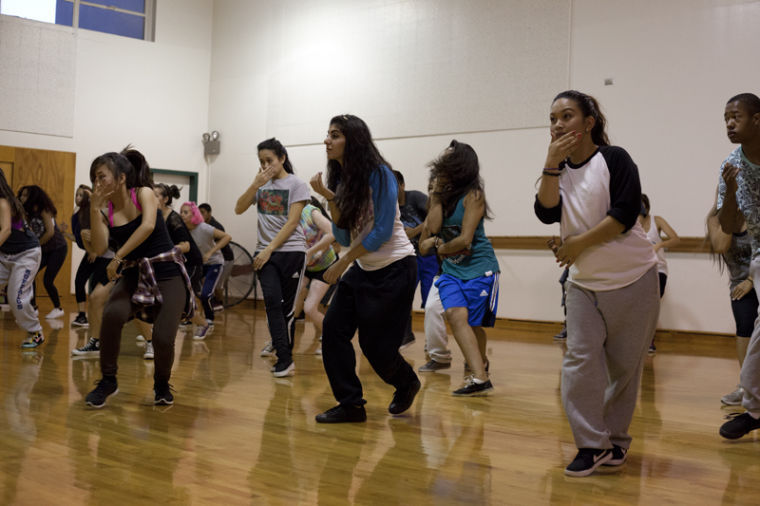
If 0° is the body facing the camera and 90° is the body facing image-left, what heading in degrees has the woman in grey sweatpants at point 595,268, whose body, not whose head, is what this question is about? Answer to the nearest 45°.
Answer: approximately 45°

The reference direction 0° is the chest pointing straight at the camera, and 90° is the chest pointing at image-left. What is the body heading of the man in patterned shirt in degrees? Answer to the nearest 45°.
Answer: approximately 45°

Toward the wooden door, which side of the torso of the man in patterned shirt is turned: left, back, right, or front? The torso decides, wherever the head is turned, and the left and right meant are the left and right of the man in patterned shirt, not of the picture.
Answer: right

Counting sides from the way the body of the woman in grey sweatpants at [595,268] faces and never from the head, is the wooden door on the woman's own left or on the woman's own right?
on the woman's own right

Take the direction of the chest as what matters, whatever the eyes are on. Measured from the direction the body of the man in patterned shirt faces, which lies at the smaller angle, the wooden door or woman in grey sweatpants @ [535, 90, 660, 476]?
the woman in grey sweatpants
